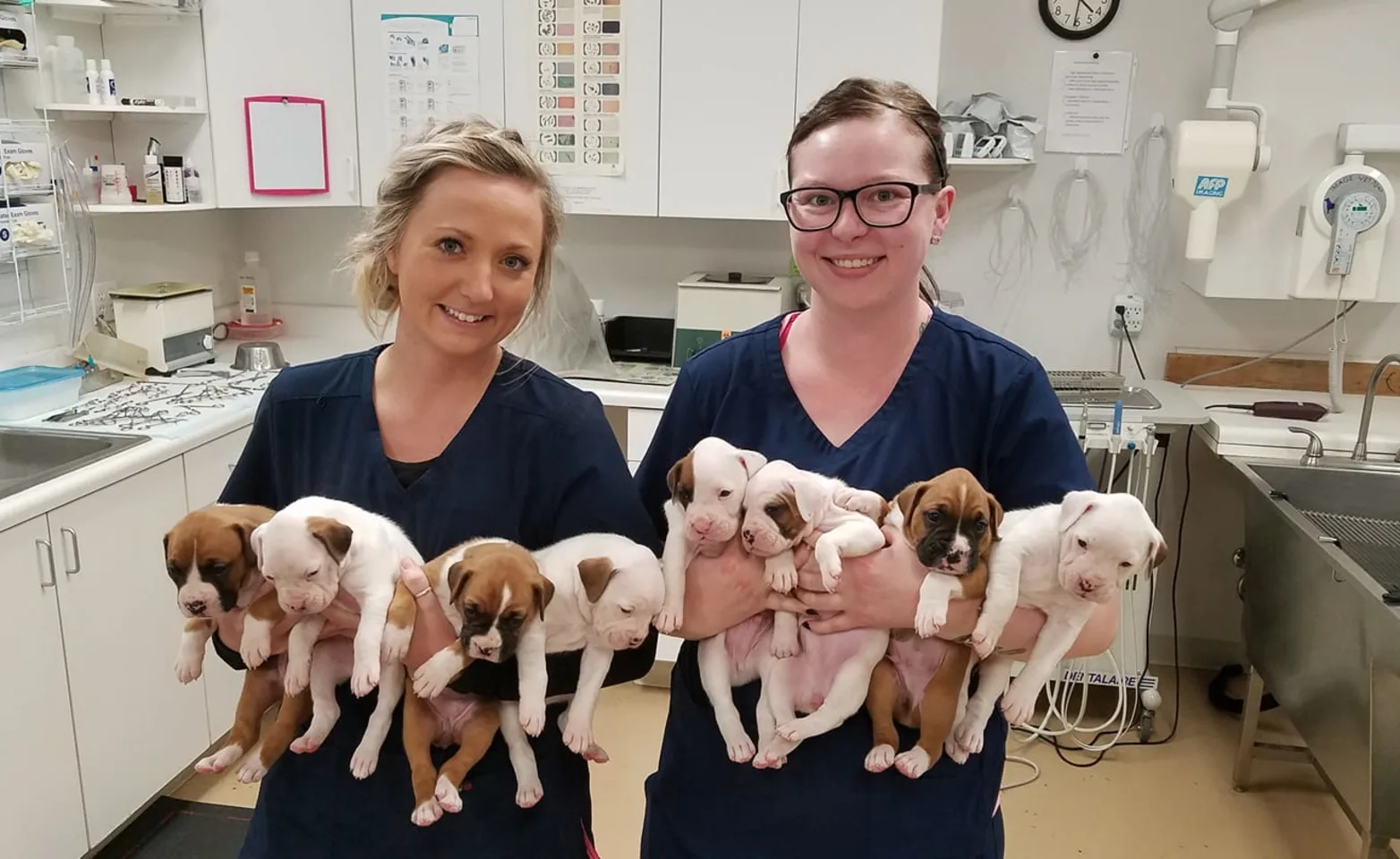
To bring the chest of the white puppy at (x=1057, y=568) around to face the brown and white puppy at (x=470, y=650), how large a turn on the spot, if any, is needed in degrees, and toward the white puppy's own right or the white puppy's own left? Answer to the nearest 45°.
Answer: approximately 135° to the white puppy's own right

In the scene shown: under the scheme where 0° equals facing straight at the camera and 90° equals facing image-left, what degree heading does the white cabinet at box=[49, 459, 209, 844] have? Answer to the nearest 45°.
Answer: approximately 315°

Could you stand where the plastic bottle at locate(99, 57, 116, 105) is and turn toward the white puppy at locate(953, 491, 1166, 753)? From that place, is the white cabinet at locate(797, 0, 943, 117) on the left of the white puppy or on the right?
left

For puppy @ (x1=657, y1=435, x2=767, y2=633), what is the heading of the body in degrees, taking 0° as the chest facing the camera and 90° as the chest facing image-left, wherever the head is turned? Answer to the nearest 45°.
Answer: approximately 0°

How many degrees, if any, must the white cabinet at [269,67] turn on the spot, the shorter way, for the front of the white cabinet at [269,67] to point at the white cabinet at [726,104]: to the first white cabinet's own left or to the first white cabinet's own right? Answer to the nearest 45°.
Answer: approximately 45° to the first white cabinet's own left

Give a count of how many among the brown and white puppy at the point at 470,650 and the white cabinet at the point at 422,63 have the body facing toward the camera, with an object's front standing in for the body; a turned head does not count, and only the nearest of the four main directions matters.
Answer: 2

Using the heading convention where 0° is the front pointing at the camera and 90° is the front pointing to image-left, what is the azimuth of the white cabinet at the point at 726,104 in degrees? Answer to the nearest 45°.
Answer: approximately 0°
